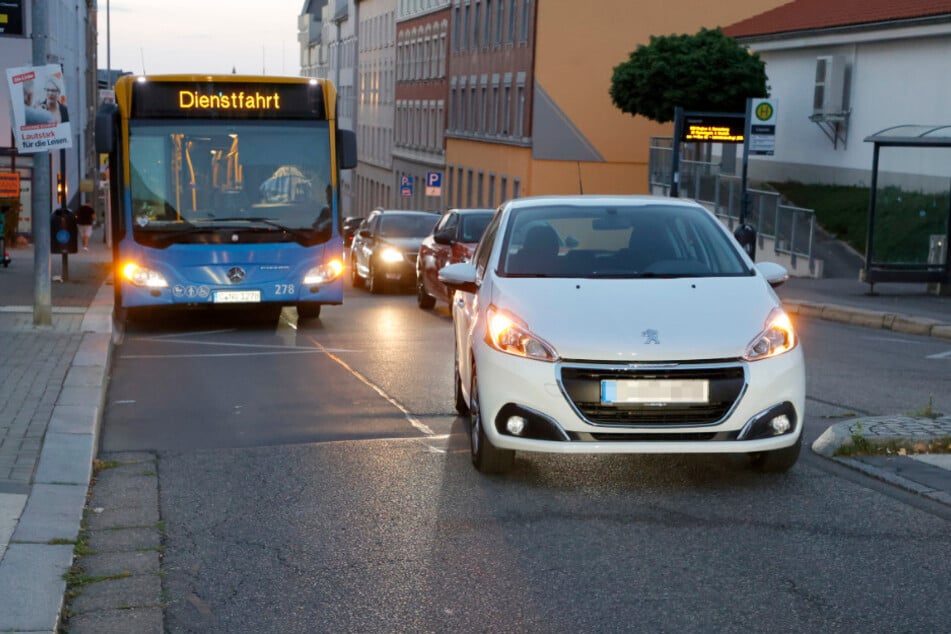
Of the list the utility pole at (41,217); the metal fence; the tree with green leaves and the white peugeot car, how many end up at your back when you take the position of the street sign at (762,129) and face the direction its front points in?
2

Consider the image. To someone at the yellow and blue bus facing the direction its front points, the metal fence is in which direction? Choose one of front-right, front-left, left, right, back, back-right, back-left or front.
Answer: back-left

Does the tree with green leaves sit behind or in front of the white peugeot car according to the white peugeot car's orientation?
behind

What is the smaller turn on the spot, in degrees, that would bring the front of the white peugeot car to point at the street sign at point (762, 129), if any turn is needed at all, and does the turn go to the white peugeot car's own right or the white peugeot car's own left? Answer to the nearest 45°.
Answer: approximately 180°

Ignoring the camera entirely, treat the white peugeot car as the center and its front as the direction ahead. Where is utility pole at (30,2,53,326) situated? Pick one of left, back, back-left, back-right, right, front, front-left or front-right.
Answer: back-right

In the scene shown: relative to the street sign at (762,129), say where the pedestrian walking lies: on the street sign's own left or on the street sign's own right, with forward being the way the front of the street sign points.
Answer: on the street sign's own right

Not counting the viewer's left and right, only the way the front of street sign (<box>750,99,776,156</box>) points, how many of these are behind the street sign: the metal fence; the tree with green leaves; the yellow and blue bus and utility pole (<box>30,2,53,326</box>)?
2
